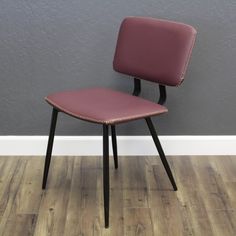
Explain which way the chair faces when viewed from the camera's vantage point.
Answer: facing the viewer and to the left of the viewer
